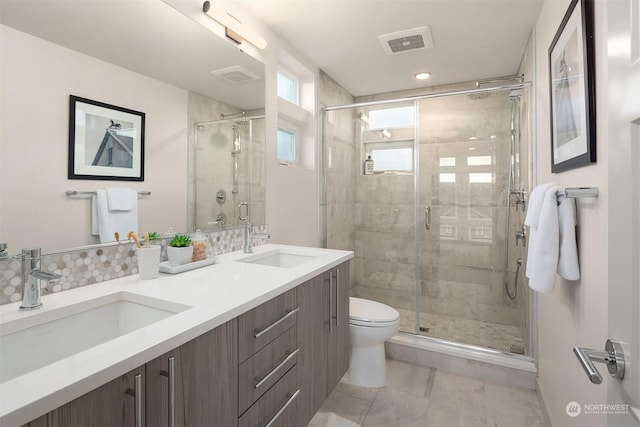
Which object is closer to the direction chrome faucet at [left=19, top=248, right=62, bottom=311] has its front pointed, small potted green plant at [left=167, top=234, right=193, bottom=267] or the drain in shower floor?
the drain in shower floor

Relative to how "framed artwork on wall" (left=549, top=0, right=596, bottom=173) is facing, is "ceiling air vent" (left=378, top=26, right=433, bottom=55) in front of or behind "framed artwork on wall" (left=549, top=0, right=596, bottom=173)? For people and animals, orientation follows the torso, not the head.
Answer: in front

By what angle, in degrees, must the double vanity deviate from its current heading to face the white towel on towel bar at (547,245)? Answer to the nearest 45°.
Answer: approximately 45° to its left

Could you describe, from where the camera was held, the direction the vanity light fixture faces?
facing the viewer and to the right of the viewer

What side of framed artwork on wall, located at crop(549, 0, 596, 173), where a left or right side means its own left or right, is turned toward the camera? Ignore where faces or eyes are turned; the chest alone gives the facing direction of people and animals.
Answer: left

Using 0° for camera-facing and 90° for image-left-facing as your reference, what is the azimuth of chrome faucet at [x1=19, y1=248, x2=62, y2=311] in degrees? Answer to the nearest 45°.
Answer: approximately 315°

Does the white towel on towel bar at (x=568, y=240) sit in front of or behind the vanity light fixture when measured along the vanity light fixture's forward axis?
in front

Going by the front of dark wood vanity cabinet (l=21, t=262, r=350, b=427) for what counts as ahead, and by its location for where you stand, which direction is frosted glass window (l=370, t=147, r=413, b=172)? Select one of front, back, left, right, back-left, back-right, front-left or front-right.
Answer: left

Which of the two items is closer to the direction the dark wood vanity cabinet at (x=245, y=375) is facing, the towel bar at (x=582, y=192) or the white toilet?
the towel bar
